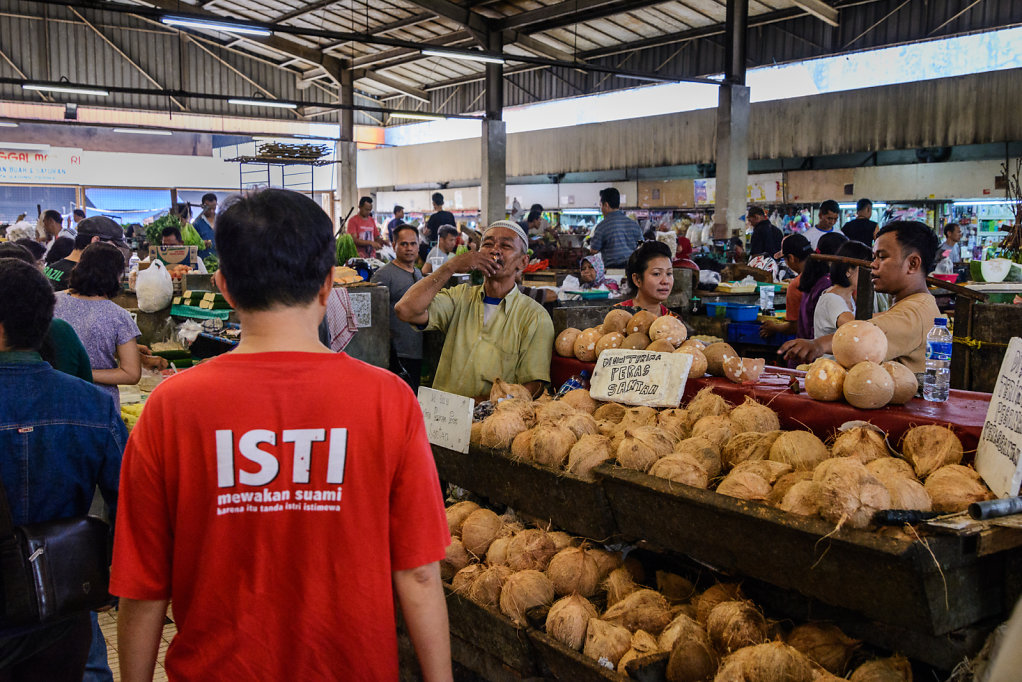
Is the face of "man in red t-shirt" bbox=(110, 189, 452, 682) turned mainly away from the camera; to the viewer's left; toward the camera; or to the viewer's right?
away from the camera

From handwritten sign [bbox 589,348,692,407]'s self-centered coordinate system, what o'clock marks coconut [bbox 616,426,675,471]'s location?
The coconut is roughly at 12 o'clock from the handwritten sign.

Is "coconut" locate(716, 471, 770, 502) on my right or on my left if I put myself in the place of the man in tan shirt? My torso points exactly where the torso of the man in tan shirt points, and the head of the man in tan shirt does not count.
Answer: on my left

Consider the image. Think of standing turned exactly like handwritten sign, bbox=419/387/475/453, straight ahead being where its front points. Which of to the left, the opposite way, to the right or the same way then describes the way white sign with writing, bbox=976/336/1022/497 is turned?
to the right

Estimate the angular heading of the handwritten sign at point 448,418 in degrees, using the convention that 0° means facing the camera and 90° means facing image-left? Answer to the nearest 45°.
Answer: approximately 0°

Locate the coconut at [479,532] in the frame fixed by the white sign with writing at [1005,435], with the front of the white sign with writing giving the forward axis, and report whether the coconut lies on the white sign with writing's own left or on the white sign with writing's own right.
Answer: on the white sign with writing's own right

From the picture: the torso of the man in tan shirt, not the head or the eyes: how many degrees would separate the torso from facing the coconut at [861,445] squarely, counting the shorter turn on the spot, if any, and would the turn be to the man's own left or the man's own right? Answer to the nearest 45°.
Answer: approximately 90° to the man's own left

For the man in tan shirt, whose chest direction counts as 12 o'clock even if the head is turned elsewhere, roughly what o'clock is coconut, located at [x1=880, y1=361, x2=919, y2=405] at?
The coconut is roughly at 9 o'clock from the man in tan shirt.

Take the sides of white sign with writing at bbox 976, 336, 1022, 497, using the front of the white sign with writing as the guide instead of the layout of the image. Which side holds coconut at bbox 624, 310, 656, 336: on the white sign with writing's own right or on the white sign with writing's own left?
on the white sign with writing's own right

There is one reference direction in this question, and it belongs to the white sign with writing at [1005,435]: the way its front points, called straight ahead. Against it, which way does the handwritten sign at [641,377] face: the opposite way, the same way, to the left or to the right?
to the left

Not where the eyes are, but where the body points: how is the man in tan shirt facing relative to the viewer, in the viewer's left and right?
facing to the left of the viewer

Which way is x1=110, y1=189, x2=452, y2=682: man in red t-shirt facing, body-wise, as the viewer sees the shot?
away from the camera

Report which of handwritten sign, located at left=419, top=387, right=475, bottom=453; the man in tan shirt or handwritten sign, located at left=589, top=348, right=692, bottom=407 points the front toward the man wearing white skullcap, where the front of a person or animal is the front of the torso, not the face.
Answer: the man in tan shirt

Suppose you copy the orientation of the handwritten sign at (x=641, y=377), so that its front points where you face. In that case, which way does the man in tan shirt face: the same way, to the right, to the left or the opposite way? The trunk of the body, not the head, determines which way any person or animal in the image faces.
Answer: to the right

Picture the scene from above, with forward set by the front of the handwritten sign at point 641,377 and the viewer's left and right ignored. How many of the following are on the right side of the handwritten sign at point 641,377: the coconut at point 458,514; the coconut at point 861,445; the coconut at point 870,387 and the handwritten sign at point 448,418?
2
